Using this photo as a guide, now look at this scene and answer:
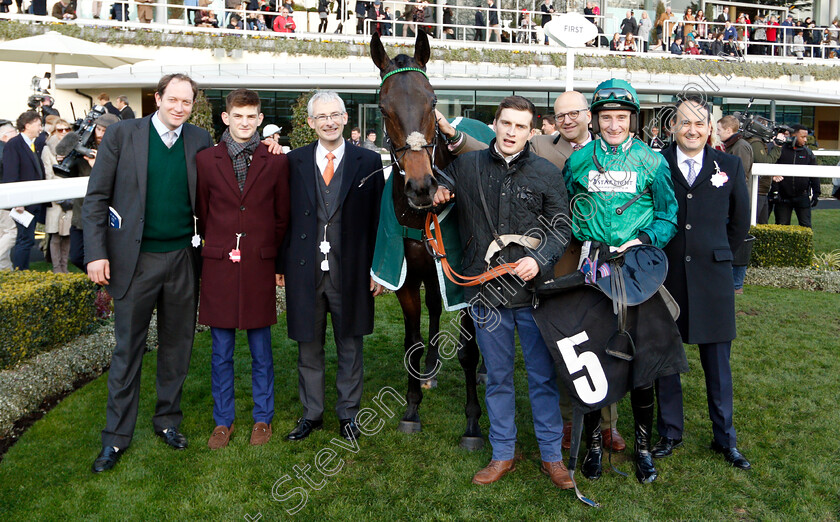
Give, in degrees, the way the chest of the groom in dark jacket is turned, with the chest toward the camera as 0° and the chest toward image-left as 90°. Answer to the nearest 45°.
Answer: approximately 0°

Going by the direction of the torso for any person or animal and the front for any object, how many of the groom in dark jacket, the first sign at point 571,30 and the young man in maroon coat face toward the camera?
3

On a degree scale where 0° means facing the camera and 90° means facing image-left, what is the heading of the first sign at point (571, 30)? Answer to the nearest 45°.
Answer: approximately 0°

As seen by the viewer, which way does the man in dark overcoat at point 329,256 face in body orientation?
toward the camera

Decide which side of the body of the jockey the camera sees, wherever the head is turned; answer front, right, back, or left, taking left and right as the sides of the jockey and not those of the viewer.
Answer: front

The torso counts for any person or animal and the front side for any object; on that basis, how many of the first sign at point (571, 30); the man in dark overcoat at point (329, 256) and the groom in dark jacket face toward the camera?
3

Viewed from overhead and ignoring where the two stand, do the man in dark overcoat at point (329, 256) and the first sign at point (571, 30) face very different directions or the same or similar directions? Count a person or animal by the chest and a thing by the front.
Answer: same or similar directions

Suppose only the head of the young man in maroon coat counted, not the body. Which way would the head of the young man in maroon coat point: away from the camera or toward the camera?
toward the camera

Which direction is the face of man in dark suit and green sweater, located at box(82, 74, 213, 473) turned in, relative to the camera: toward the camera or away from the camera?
toward the camera
